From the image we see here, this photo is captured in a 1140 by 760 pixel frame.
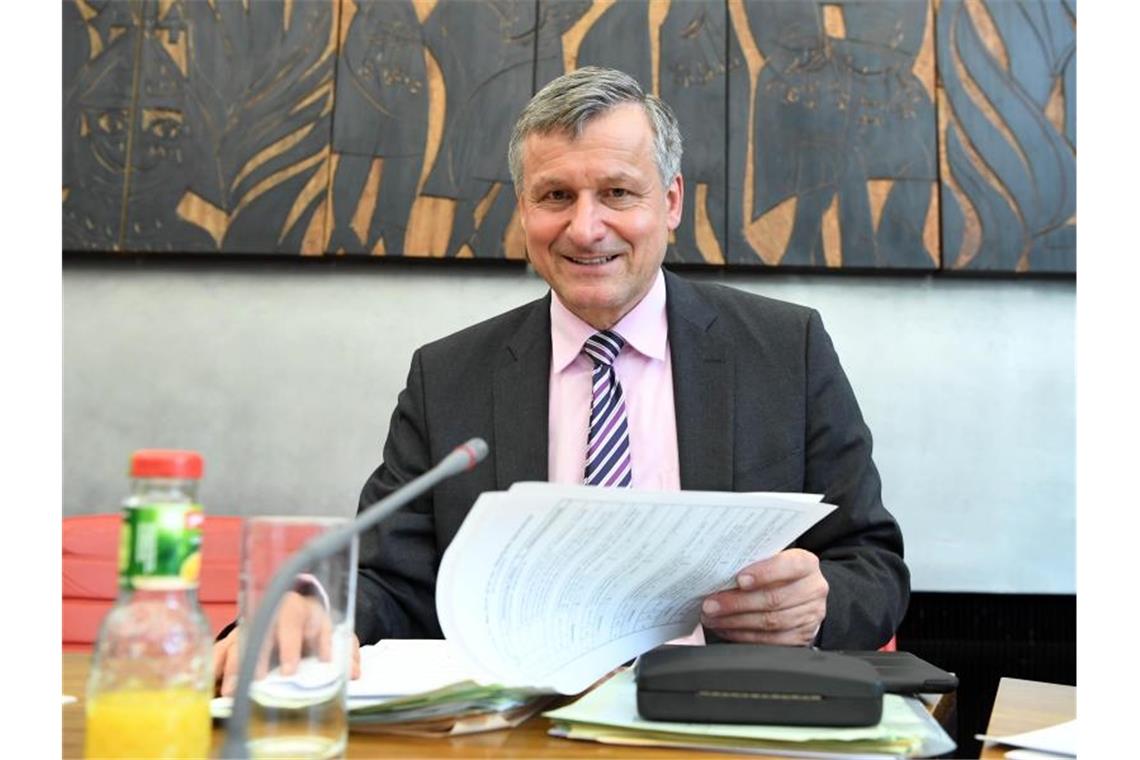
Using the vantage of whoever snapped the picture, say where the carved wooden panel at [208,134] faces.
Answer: facing the viewer

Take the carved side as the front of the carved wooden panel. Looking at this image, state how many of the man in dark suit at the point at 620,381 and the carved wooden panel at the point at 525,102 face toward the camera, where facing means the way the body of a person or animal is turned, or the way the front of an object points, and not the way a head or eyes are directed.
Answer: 2

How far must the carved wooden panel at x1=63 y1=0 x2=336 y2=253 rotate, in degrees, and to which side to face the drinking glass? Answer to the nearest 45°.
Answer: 0° — it already faces it

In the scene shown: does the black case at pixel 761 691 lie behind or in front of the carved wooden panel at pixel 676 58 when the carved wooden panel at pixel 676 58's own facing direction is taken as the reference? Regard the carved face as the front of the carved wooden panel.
in front

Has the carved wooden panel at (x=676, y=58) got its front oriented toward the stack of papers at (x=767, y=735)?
yes

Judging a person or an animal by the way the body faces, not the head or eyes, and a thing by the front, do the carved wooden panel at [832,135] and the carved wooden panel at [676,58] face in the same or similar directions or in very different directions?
same or similar directions

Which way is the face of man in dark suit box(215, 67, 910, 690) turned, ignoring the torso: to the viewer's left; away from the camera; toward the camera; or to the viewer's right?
toward the camera

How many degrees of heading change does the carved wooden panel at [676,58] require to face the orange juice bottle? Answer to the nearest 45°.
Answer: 0° — it already faces it

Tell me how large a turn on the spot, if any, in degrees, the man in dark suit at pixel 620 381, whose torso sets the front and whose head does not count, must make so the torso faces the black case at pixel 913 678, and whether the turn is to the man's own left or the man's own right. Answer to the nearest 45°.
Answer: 0° — they already face it

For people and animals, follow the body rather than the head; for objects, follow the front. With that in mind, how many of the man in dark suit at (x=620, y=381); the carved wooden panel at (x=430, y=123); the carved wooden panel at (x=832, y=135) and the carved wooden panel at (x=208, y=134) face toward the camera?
4

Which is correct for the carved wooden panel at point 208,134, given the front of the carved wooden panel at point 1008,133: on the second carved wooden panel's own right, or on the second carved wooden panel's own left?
on the second carved wooden panel's own right

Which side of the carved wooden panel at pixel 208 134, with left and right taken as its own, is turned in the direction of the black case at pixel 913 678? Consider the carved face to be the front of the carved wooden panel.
front

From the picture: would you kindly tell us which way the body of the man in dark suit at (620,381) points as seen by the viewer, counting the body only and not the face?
toward the camera

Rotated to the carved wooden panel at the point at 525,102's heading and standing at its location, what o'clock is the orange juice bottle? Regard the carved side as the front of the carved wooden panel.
The orange juice bottle is roughly at 12 o'clock from the carved wooden panel.

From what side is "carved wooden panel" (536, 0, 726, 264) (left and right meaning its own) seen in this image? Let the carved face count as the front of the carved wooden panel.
front
